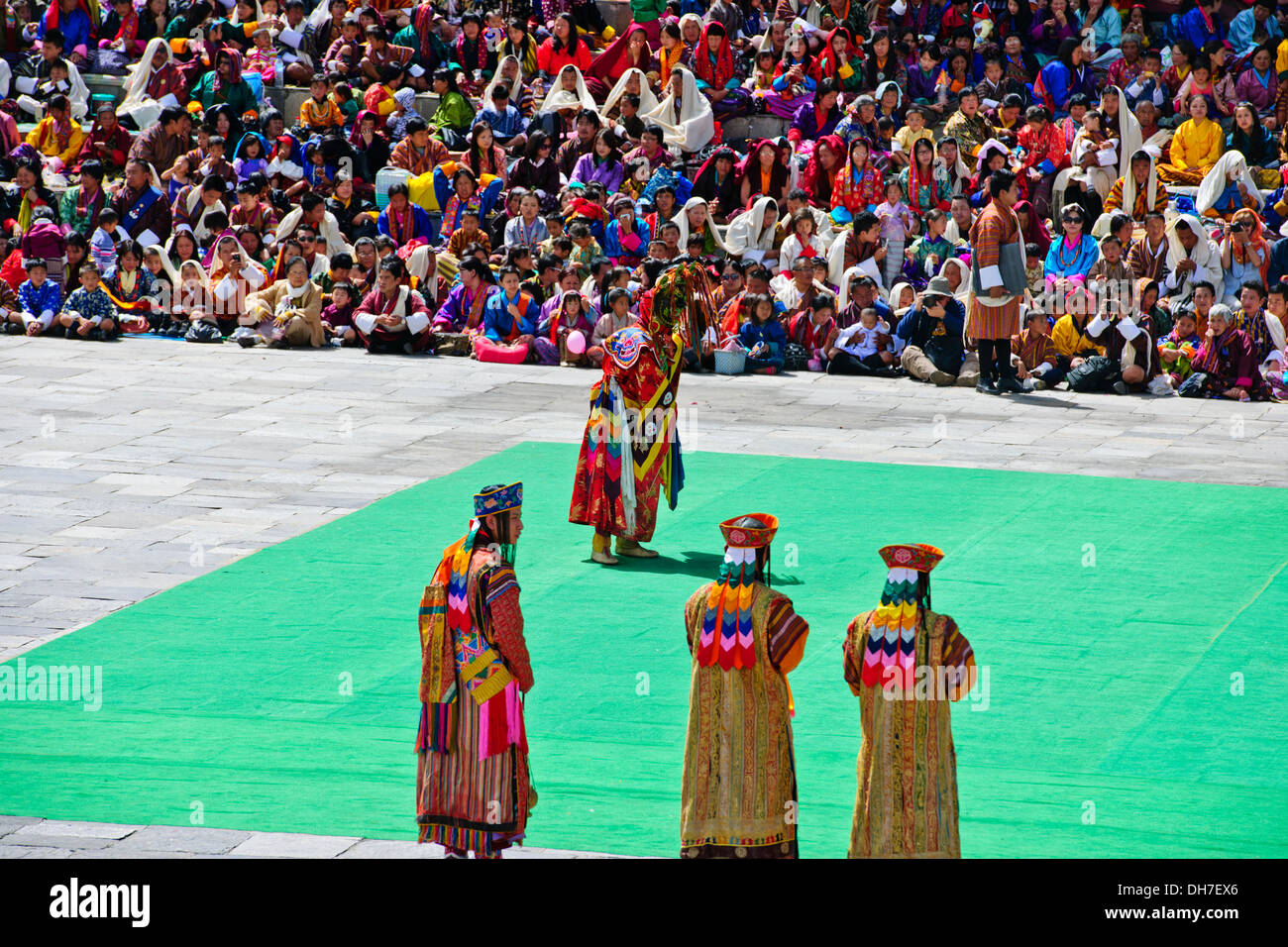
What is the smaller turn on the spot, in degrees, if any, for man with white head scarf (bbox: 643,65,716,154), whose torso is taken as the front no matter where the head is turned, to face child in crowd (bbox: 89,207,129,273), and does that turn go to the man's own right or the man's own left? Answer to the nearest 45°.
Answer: approximately 45° to the man's own right

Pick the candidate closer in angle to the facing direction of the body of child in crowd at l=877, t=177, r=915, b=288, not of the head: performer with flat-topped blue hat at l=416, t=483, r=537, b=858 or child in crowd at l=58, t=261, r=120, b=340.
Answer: the performer with flat-topped blue hat

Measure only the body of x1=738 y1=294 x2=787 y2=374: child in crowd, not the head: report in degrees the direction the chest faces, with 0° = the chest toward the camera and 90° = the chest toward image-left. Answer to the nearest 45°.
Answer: approximately 0°

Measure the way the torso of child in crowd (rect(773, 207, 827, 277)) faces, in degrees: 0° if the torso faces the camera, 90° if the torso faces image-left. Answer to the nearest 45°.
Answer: approximately 0°

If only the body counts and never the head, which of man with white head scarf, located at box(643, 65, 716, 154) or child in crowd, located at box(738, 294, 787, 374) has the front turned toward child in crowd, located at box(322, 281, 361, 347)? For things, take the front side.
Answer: the man with white head scarf

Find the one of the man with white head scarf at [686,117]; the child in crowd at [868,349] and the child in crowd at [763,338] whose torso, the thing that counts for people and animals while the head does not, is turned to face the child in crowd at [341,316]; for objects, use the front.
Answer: the man with white head scarf

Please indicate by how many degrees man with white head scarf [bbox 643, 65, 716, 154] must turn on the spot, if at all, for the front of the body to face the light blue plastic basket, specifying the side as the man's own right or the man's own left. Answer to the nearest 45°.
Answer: approximately 45° to the man's own left

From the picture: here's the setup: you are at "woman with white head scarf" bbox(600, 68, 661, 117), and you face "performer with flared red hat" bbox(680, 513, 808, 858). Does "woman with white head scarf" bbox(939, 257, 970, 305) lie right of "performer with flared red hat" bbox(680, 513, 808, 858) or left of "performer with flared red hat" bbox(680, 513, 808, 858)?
left

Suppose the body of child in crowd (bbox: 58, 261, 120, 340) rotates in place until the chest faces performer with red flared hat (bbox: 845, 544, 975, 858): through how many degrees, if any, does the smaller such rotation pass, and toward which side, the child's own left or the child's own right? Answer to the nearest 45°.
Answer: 0° — they already face them

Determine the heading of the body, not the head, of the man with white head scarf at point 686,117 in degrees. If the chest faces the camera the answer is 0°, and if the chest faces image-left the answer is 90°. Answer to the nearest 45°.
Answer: approximately 45°

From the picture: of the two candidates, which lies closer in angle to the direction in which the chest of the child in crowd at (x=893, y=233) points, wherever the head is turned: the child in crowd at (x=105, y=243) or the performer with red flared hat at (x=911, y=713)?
the performer with red flared hat
